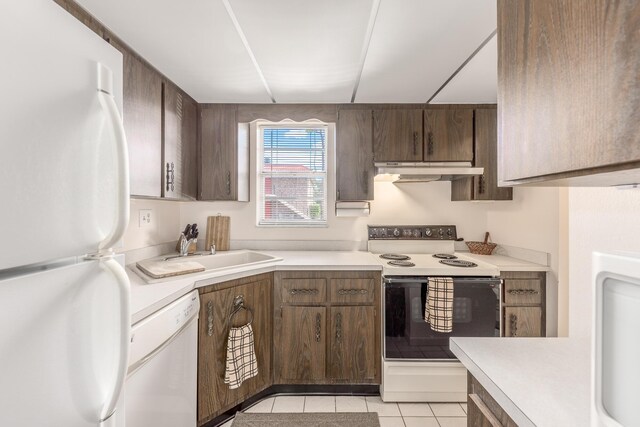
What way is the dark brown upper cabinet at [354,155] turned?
toward the camera

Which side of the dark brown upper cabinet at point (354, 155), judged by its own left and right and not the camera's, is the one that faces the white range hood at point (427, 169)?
left

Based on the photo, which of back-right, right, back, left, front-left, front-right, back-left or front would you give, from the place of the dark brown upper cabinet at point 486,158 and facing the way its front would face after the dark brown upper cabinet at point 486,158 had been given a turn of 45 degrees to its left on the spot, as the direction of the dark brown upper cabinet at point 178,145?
right

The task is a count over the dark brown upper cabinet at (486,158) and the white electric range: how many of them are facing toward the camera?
2

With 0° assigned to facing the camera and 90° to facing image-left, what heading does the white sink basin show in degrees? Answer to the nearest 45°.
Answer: approximately 315°

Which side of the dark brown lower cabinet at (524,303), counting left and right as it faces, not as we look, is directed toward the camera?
front

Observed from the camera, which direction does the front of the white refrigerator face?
facing the viewer and to the right of the viewer

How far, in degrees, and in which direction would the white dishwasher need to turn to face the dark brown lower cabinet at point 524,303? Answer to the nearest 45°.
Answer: approximately 45° to its left

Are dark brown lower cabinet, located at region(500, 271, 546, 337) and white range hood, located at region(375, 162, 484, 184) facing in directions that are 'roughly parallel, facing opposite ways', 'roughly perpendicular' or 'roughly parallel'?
roughly parallel

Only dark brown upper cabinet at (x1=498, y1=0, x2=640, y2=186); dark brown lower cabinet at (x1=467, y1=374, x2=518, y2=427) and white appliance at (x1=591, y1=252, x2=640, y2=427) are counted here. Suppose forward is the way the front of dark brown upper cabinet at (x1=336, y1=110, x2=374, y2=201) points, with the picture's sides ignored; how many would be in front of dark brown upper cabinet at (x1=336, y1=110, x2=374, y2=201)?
3

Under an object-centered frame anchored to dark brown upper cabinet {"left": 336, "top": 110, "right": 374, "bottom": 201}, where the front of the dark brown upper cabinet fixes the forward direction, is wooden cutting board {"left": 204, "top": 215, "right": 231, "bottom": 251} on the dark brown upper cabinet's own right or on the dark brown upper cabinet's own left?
on the dark brown upper cabinet's own right

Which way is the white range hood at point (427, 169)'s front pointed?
toward the camera

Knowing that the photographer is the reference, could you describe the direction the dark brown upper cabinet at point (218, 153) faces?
facing the viewer

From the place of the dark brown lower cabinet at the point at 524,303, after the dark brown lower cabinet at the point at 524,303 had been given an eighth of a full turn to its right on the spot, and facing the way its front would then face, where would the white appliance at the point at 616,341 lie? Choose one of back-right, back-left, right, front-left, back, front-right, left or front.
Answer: front-left

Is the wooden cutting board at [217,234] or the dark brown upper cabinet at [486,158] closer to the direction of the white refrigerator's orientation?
the dark brown upper cabinet

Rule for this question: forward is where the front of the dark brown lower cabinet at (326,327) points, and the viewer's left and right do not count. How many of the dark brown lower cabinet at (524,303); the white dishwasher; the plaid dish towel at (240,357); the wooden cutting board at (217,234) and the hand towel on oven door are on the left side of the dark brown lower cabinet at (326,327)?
2

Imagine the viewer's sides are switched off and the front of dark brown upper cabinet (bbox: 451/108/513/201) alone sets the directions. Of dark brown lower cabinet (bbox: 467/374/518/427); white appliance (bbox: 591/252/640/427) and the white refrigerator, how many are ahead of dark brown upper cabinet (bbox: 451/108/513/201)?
3
